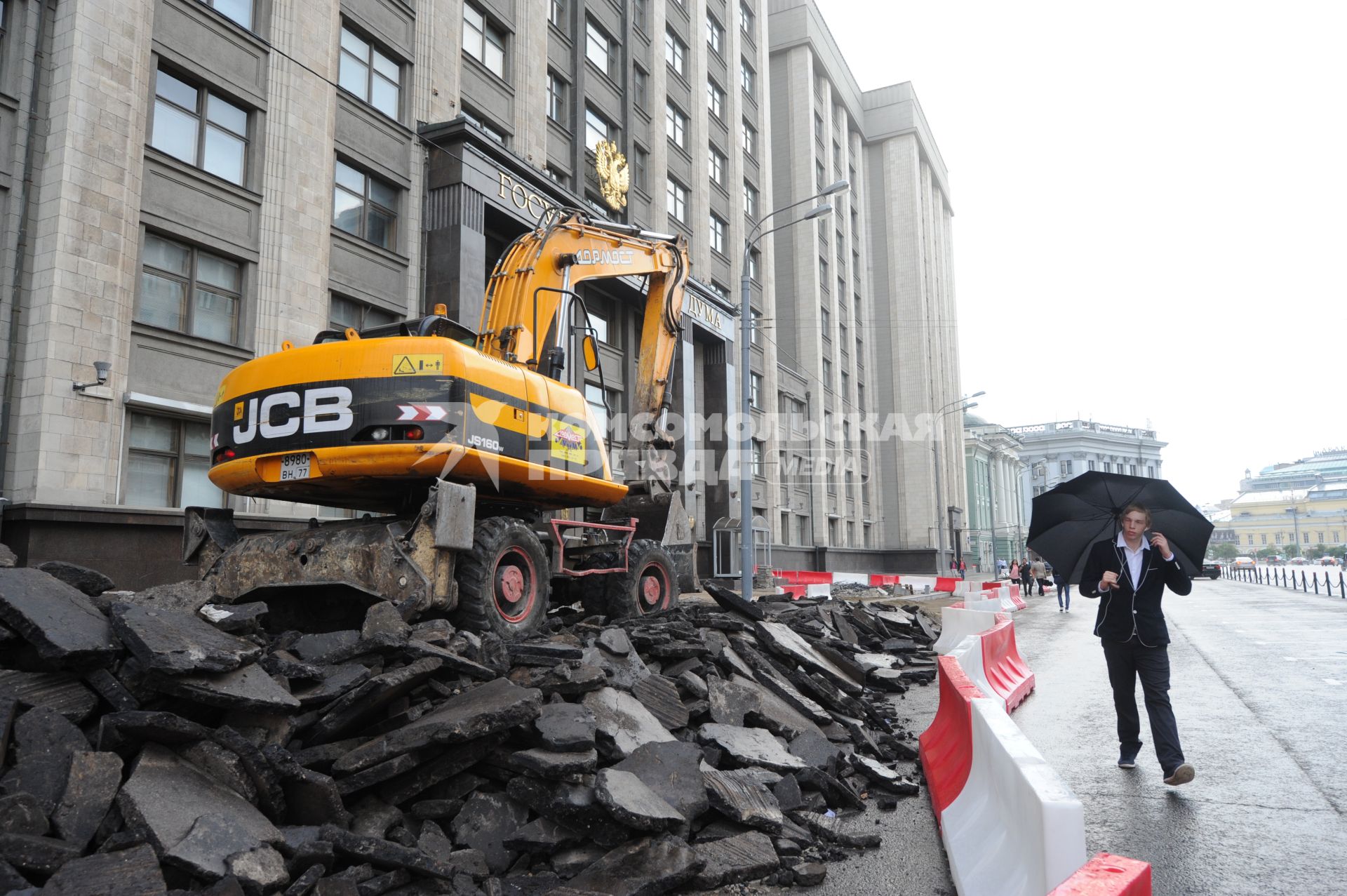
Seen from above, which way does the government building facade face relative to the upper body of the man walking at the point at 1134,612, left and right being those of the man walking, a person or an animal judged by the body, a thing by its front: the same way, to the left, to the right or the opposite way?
to the left

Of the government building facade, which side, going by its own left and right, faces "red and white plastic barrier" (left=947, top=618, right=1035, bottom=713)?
front

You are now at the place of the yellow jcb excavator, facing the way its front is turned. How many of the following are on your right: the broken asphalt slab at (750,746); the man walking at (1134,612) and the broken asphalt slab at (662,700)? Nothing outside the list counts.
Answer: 3

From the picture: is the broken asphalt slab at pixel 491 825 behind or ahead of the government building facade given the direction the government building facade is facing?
ahead

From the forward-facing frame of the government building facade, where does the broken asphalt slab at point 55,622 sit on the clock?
The broken asphalt slab is roughly at 1 o'clock from the government building facade.

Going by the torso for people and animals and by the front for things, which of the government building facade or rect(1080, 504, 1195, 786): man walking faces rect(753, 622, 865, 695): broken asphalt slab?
the government building facade

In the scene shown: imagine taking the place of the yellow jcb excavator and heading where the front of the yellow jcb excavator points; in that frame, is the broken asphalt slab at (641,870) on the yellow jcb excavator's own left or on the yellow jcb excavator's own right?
on the yellow jcb excavator's own right

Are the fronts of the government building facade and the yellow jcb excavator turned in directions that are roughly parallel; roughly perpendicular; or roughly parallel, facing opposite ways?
roughly perpendicular

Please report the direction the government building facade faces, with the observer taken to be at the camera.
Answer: facing the viewer and to the right of the viewer

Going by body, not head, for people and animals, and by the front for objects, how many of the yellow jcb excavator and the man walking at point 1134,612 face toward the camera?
1

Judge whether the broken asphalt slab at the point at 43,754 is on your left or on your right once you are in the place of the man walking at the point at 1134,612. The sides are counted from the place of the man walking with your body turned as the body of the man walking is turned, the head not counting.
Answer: on your right

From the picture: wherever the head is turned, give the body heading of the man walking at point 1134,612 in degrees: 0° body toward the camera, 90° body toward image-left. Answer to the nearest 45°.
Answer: approximately 0°

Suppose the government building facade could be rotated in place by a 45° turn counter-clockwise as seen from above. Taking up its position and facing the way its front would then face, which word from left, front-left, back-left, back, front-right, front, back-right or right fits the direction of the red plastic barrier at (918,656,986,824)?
front-right

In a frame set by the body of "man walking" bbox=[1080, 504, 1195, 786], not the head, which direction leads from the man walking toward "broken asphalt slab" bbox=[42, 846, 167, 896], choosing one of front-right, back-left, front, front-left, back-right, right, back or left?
front-right

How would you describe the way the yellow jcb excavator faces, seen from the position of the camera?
facing away from the viewer and to the right of the viewer

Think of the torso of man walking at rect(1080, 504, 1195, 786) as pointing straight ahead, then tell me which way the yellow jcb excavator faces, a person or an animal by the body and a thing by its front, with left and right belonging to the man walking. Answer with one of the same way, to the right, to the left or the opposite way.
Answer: the opposite way
